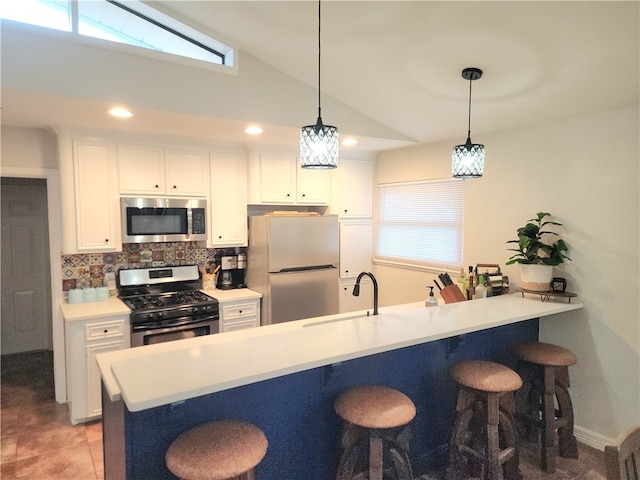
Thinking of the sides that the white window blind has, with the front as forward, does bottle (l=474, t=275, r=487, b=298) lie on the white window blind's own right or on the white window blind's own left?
on the white window blind's own left

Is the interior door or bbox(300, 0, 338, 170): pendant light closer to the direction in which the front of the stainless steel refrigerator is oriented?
the pendant light

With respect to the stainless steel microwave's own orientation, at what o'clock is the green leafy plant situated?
The green leafy plant is roughly at 10 o'clock from the stainless steel microwave.

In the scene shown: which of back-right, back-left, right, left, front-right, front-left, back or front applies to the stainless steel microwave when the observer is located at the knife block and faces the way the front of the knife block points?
front

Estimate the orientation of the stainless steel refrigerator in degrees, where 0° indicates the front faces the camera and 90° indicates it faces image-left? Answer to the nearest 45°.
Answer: approximately 315°

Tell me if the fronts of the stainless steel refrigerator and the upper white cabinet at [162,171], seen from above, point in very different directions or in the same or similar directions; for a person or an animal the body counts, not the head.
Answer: same or similar directions

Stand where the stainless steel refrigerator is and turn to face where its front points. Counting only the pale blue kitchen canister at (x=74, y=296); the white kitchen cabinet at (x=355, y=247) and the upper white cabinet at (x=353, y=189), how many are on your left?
2

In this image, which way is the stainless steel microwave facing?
toward the camera
